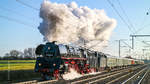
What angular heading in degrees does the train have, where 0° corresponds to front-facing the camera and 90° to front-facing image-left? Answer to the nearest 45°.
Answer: approximately 45°
